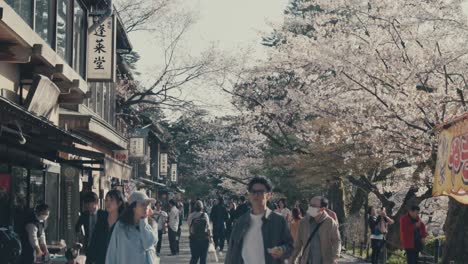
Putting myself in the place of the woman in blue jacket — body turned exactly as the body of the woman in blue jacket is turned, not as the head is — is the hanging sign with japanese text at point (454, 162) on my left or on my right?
on my left

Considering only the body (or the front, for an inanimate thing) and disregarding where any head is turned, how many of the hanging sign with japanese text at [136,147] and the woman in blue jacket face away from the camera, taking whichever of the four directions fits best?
0

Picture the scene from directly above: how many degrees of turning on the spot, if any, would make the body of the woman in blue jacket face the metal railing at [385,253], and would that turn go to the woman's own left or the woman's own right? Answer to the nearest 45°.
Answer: approximately 90° to the woman's own left

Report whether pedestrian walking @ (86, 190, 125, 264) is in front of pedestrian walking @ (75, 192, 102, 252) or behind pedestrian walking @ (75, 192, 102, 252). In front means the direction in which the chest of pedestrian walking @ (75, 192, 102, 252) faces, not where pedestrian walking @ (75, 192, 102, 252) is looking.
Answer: in front

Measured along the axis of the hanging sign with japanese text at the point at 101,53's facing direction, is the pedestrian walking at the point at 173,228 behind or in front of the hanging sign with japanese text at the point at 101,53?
behind

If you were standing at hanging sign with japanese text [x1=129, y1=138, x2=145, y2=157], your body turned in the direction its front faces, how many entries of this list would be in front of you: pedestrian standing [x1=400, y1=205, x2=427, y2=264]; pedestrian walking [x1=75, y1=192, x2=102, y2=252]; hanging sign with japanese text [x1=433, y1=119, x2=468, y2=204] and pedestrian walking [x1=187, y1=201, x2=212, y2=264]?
4

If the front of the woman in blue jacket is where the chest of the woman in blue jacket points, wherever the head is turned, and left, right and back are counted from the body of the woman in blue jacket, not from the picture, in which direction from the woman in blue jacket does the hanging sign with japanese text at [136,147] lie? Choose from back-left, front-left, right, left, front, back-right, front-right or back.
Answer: back-left

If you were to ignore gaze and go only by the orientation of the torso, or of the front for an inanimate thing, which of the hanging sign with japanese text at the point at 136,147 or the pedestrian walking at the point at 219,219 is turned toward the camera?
the hanging sign with japanese text

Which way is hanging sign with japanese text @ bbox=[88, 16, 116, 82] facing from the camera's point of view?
toward the camera

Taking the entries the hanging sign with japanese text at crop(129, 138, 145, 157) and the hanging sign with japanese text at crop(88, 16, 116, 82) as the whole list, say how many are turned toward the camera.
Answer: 2

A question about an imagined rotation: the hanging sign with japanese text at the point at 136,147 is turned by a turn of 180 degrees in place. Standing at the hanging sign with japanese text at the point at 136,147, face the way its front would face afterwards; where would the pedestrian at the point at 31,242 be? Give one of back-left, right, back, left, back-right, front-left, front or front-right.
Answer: back

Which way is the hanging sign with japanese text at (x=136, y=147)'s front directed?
toward the camera

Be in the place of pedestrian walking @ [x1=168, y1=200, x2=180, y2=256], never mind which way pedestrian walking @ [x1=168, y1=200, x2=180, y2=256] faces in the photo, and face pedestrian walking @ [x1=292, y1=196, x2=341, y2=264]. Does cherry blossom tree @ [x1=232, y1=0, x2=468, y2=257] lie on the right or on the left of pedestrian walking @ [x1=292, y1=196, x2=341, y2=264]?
left

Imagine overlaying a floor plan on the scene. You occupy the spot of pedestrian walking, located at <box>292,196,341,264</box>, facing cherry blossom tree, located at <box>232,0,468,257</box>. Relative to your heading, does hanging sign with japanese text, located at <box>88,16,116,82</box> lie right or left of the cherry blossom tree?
left

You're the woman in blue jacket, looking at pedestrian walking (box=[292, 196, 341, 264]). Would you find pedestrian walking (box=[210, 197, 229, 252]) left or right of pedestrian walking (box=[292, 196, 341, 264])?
left
